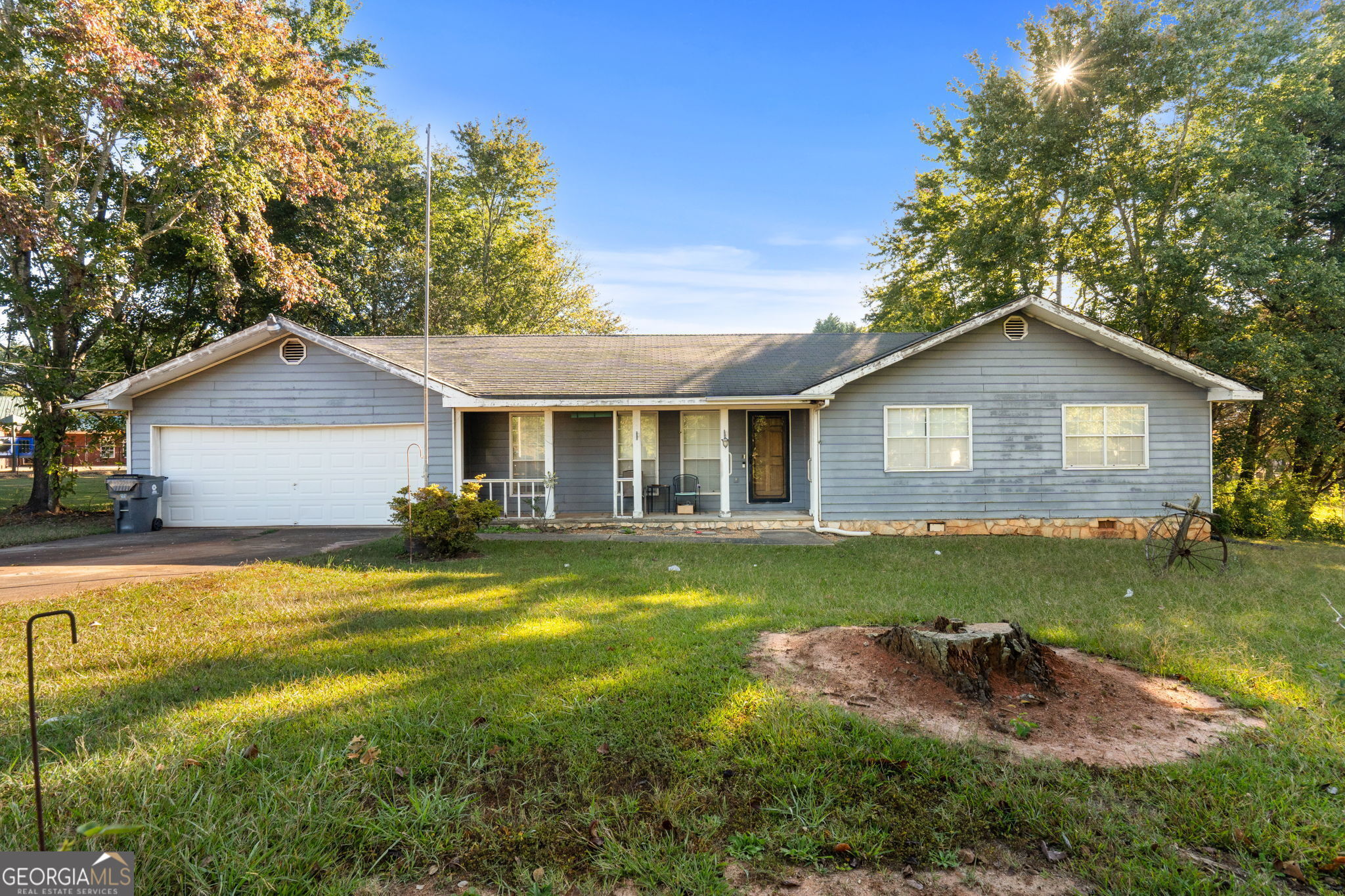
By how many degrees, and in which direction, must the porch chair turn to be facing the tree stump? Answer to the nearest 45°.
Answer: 0° — it already faces it

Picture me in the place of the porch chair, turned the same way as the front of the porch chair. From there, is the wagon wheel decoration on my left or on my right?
on my left

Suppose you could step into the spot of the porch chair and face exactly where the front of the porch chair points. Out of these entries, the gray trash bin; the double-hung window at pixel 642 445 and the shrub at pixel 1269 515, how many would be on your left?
1

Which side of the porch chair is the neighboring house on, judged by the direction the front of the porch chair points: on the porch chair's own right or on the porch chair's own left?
on the porch chair's own right

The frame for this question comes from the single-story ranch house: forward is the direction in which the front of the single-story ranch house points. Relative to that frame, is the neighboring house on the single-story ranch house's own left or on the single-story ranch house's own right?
on the single-story ranch house's own right

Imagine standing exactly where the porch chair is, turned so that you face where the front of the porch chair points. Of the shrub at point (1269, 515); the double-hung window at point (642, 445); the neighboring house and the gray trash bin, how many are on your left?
1

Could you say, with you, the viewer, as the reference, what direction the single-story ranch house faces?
facing the viewer

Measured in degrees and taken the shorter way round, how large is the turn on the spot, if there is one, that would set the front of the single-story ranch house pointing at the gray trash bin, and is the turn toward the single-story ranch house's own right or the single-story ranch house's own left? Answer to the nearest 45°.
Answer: approximately 90° to the single-story ranch house's own right

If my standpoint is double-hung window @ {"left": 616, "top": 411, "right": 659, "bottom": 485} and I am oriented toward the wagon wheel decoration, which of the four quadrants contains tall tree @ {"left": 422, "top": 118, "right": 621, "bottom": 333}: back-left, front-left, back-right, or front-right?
back-left

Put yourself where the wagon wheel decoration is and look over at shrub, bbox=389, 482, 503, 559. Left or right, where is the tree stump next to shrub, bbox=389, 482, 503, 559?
left

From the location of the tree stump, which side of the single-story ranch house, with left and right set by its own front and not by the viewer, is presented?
front

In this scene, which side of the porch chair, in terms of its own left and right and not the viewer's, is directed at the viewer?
front
